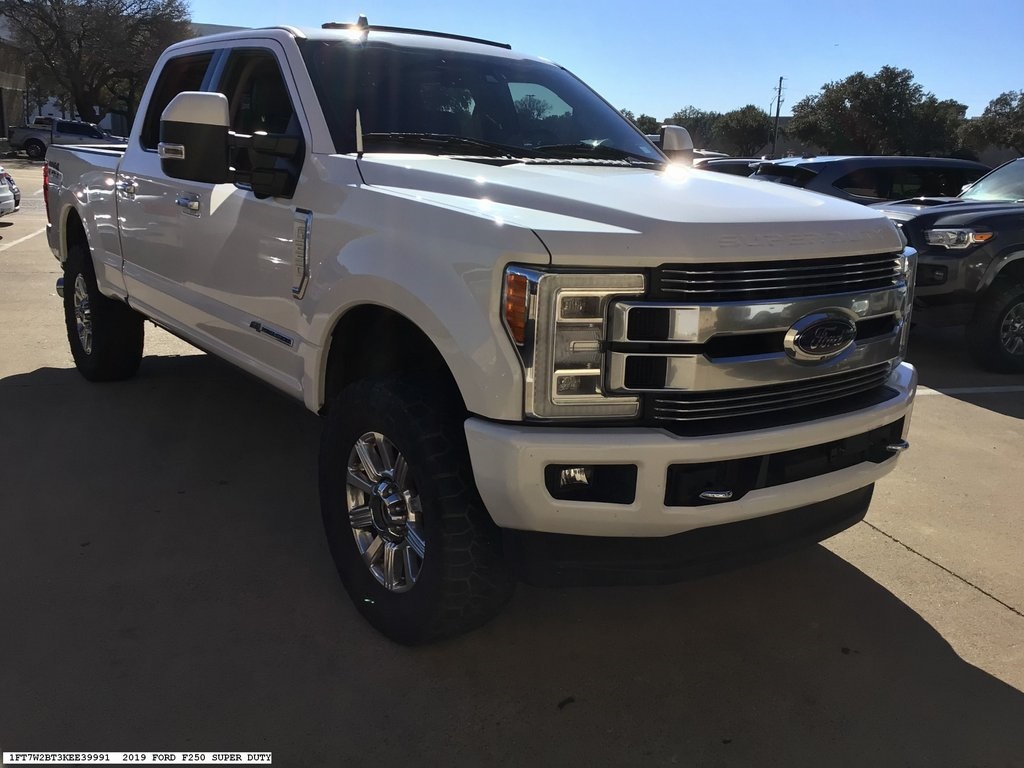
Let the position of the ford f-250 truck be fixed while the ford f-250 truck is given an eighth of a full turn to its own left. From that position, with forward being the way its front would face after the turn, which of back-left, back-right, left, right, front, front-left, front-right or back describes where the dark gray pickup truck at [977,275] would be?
front-left

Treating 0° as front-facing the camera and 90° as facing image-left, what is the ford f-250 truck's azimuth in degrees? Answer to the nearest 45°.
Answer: approximately 315°

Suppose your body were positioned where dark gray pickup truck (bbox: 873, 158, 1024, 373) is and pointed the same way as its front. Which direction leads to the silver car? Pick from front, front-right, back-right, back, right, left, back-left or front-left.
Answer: front-right

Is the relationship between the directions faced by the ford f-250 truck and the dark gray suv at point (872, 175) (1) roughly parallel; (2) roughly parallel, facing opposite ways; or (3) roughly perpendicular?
roughly perpendicular

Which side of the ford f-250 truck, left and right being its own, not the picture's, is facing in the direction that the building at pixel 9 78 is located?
back

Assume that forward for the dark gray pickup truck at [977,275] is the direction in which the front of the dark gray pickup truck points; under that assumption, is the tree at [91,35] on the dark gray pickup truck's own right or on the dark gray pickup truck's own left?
on the dark gray pickup truck's own right

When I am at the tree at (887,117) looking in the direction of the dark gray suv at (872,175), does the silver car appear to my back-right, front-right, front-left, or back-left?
front-right

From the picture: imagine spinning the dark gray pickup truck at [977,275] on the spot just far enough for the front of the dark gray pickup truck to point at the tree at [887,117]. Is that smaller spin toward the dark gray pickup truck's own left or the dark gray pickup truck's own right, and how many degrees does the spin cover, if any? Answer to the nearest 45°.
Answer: approximately 135° to the dark gray pickup truck's own right

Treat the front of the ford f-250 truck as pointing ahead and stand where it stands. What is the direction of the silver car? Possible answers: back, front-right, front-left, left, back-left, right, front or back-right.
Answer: back
